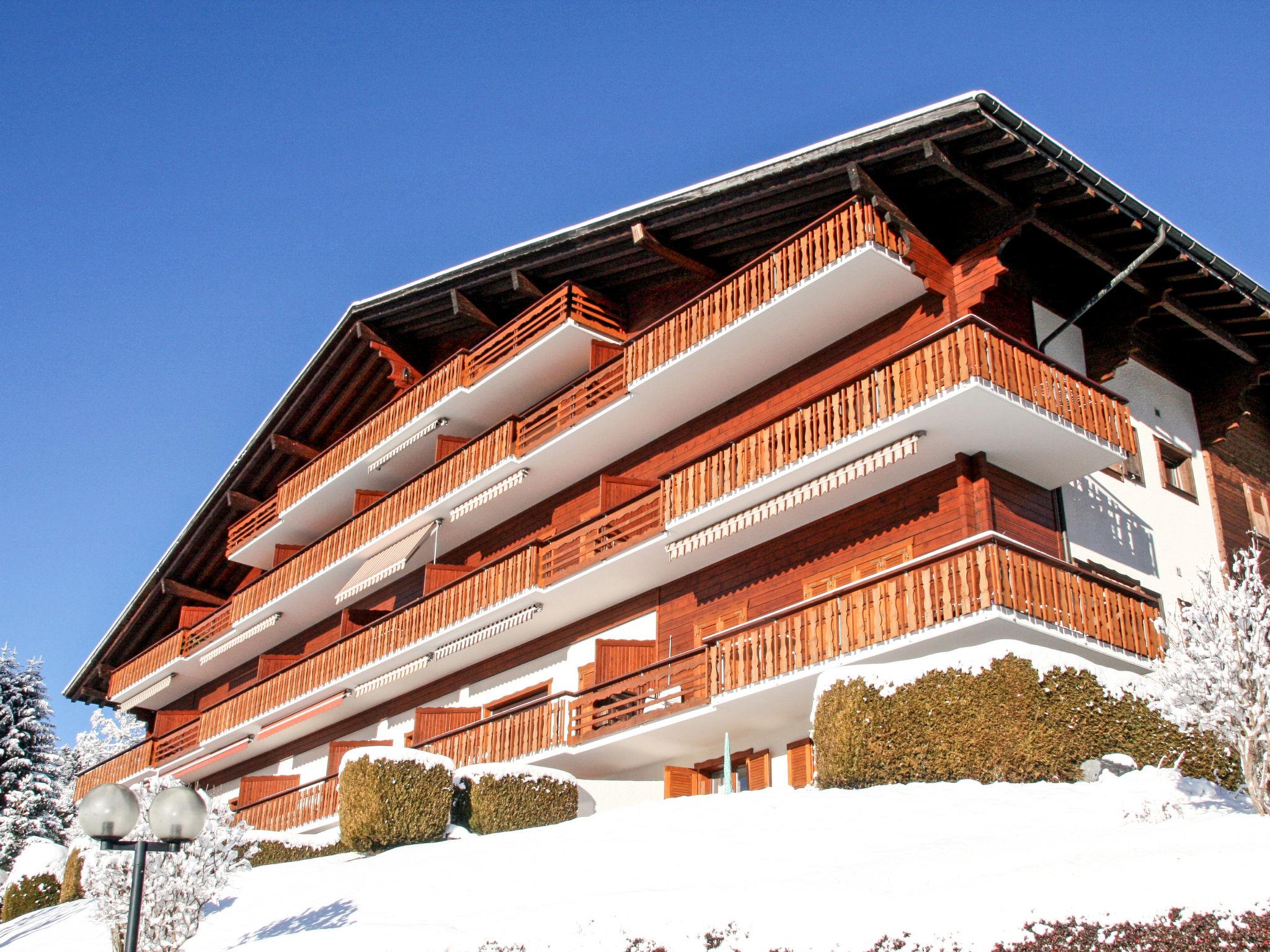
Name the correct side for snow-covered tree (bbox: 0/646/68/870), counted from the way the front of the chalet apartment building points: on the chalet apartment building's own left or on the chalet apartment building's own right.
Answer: on the chalet apartment building's own right

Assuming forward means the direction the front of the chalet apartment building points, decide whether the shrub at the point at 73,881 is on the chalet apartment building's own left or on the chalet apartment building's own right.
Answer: on the chalet apartment building's own right

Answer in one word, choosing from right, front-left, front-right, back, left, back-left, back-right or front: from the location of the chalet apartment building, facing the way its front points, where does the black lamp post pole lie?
front

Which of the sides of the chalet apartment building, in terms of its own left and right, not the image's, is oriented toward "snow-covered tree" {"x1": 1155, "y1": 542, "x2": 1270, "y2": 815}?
left

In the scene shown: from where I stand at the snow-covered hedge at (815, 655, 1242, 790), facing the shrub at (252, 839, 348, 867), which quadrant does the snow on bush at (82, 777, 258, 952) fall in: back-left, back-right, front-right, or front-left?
front-left

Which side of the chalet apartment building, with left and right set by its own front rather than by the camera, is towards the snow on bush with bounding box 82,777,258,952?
front

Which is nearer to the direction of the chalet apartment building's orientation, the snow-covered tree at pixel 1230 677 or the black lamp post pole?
the black lamp post pole

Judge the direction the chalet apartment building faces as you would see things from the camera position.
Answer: facing the viewer and to the left of the viewer

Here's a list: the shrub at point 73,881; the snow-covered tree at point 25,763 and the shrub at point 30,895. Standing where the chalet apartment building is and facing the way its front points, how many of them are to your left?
0

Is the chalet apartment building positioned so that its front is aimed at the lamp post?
yes
